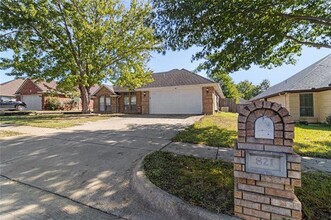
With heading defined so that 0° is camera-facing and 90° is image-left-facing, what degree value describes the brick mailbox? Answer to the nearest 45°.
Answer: approximately 0°

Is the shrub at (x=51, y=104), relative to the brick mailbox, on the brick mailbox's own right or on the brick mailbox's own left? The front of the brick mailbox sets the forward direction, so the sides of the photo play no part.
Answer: on the brick mailbox's own right

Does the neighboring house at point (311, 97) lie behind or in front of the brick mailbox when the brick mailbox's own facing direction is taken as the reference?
behind

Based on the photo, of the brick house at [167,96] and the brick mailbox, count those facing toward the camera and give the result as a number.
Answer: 2

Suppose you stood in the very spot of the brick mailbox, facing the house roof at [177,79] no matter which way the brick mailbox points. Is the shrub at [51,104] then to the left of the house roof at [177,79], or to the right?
left

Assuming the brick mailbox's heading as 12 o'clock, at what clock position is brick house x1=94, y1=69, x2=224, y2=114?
The brick house is roughly at 5 o'clock from the brick mailbox.

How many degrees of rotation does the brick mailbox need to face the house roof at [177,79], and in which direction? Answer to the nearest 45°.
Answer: approximately 135° to its right

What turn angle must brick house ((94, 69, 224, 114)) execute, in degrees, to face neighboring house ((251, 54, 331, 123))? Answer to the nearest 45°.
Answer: approximately 45° to its left

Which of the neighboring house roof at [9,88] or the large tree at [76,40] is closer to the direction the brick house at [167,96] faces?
the large tree

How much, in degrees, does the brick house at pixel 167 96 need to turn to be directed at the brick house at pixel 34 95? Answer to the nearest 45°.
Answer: approximately 135° to its right

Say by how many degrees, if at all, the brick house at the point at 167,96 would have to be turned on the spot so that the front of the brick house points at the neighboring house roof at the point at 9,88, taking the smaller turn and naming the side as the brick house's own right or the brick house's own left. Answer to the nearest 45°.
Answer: approximately 135° to the brick house's own right

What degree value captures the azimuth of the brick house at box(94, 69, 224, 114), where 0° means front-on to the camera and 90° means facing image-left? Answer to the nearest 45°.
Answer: approximately 0°
